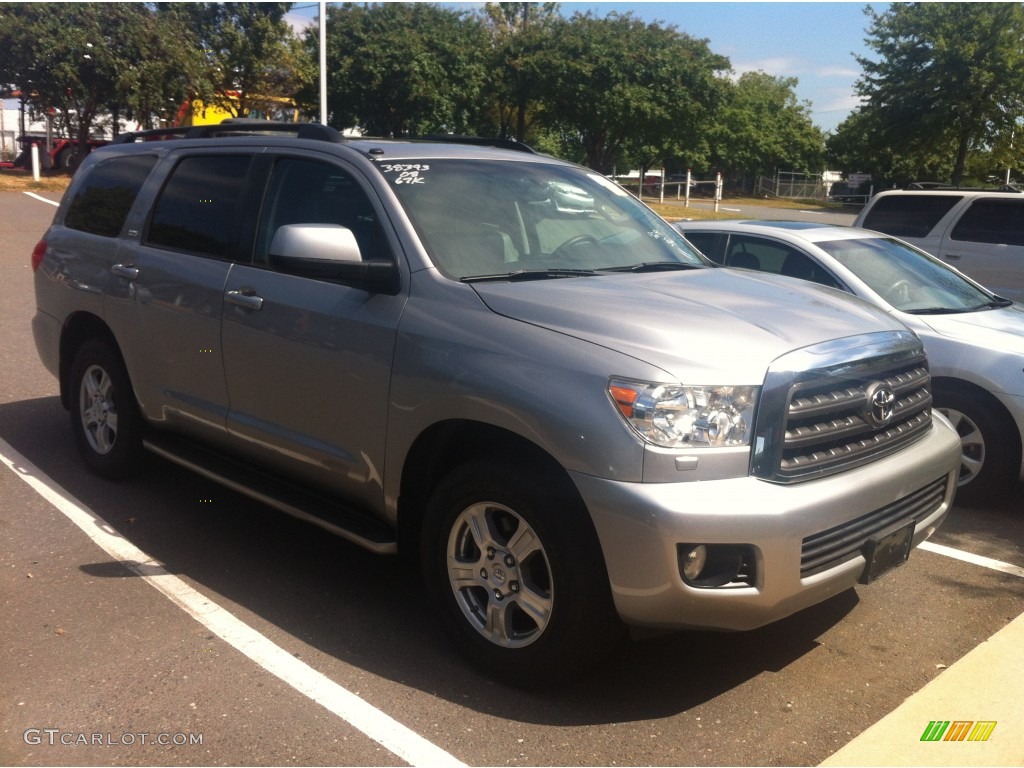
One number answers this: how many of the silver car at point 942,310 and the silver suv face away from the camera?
0

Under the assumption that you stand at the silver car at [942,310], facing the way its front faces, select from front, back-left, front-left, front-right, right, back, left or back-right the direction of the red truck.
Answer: back

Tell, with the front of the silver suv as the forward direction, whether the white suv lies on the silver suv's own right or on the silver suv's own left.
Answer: on the silver suv's own left

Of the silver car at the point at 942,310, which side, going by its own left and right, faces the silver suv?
right

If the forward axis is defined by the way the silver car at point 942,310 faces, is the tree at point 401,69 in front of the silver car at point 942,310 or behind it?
behind

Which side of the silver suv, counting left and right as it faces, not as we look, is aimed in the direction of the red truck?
back

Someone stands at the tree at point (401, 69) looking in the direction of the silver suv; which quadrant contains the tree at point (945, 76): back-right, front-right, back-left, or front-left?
front-left

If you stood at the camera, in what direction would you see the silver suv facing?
facing the viewer and to the right of the viewer

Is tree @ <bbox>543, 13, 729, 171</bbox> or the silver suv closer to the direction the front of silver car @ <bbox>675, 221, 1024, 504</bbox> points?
the silver suv

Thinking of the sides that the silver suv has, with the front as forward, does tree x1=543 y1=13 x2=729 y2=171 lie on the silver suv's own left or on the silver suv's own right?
on the silver suv's own left
